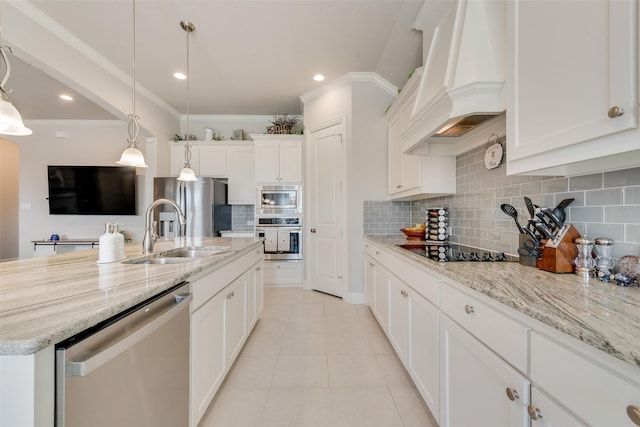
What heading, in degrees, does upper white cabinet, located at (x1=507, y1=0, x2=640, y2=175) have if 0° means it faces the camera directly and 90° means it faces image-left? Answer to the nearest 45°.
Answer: approximately 45°

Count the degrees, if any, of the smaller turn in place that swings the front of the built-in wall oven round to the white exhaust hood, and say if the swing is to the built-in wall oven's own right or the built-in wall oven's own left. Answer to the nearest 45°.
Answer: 0° — it already faces it

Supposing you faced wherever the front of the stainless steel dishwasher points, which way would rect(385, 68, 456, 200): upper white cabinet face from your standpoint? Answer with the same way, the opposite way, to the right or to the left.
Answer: the opposite way

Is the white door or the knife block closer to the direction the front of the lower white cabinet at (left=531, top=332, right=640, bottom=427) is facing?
the white door

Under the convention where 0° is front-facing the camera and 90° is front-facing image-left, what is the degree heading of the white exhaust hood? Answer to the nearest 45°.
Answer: approximately 45°

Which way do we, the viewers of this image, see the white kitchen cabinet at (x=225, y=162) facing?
facing the viewer

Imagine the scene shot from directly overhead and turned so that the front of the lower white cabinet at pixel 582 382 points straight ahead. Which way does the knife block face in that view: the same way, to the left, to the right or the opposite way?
the same way

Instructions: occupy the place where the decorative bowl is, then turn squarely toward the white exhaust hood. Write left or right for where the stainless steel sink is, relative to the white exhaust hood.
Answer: right

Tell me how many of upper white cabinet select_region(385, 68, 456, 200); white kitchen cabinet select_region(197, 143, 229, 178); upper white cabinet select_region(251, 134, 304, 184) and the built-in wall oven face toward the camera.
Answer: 3

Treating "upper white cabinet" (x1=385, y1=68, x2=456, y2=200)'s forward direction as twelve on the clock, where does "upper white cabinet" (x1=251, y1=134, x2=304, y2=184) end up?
"upper white cabinet" (x1=251, y1=134, x2=304, y2=184) is roughly at 1 o'clock from "upper white cabinet" (x1=385, y1=68, x2=456, y2=200).

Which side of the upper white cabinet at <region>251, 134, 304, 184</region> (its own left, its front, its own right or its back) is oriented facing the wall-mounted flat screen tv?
right

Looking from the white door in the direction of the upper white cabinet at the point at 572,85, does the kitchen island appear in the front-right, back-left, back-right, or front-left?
front-right

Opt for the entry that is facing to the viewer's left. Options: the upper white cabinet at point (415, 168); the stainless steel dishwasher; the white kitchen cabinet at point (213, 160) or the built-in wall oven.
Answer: the upper white cabinet

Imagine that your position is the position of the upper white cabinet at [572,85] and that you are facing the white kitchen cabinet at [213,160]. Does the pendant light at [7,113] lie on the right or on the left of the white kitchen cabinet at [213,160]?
left

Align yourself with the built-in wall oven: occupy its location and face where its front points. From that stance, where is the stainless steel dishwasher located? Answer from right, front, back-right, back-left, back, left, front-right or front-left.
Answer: front

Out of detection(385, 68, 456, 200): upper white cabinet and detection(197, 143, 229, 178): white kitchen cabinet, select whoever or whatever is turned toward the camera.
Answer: the white kitchen cabinet

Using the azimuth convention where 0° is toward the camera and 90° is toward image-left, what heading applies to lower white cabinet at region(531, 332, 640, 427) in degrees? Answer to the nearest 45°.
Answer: approximately 45°

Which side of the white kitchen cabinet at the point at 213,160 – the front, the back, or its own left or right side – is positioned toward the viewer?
front

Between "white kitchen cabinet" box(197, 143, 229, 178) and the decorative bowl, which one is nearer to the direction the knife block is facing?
the white kitchen cabinet

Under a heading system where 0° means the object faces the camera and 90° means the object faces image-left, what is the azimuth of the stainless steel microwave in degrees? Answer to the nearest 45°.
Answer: approximately 0°

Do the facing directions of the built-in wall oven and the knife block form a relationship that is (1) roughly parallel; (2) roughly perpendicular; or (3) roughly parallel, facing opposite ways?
roughly perpendicular

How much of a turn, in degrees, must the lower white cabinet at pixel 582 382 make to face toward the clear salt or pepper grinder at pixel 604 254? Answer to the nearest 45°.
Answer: approximately 135° to its right
